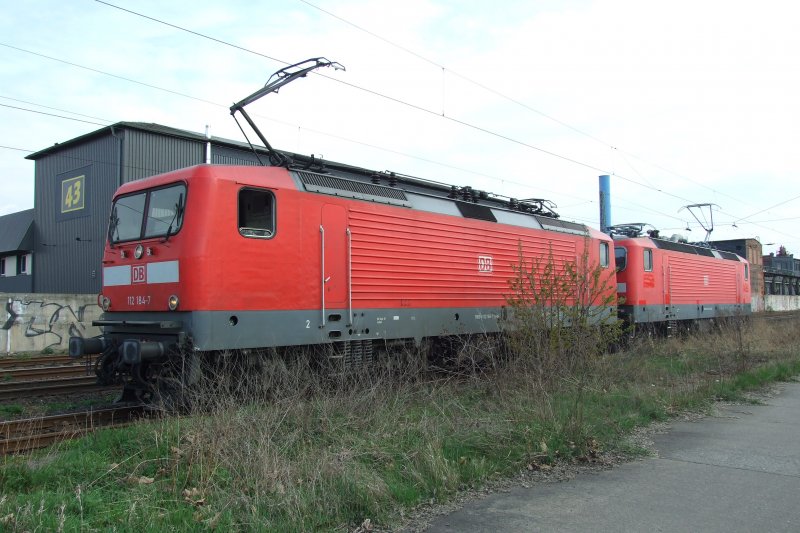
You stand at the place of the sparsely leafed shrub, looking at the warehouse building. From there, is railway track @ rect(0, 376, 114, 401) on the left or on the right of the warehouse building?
left

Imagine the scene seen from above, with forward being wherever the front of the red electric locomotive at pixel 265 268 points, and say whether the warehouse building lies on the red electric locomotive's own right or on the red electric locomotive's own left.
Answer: on the red electric locomotive's own right

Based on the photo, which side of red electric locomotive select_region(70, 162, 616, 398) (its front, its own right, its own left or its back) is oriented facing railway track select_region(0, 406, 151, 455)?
front

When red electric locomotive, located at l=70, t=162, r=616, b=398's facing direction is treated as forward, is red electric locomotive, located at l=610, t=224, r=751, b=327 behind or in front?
behind
